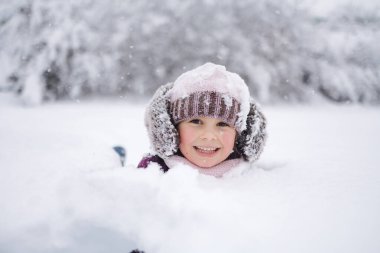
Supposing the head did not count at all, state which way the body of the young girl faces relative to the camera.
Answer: toward the camera

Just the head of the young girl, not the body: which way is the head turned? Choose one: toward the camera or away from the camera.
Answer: toward the camera
